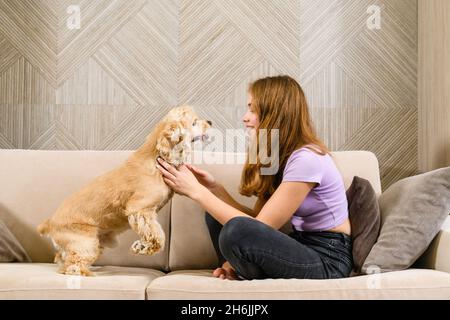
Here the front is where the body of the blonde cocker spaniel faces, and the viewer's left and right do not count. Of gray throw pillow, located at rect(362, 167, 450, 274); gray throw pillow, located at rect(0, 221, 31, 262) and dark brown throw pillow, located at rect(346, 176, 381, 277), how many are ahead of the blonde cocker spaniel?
2

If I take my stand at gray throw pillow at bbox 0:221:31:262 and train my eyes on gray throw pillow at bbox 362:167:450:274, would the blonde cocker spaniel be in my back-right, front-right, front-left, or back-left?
front-right

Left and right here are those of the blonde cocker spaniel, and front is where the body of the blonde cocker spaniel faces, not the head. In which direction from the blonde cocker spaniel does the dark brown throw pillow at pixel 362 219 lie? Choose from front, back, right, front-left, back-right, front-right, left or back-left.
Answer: front

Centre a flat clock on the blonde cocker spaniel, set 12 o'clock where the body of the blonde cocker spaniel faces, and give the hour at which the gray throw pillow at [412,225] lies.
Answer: The gray throw pillow is roughly at 12 o'clock from the blonde cocker spaniel.

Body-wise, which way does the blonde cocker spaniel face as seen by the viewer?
to the viewer's right

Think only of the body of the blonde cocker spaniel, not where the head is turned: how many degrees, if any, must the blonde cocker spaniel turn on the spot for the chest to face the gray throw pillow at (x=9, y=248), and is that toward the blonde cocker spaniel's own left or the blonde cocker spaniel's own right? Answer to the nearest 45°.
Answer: approximately 135° to the blonde cocker spaniel's own left

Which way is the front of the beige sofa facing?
toward the camera
